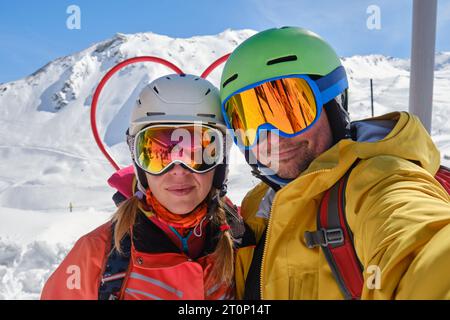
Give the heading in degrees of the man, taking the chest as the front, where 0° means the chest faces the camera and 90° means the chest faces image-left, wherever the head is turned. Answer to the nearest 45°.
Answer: approximately 45°

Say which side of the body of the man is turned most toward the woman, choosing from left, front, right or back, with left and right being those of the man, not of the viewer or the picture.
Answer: right

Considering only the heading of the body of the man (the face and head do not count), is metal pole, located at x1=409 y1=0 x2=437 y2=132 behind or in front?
behind

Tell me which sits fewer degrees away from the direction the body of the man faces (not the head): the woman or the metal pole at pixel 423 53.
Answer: the woman
